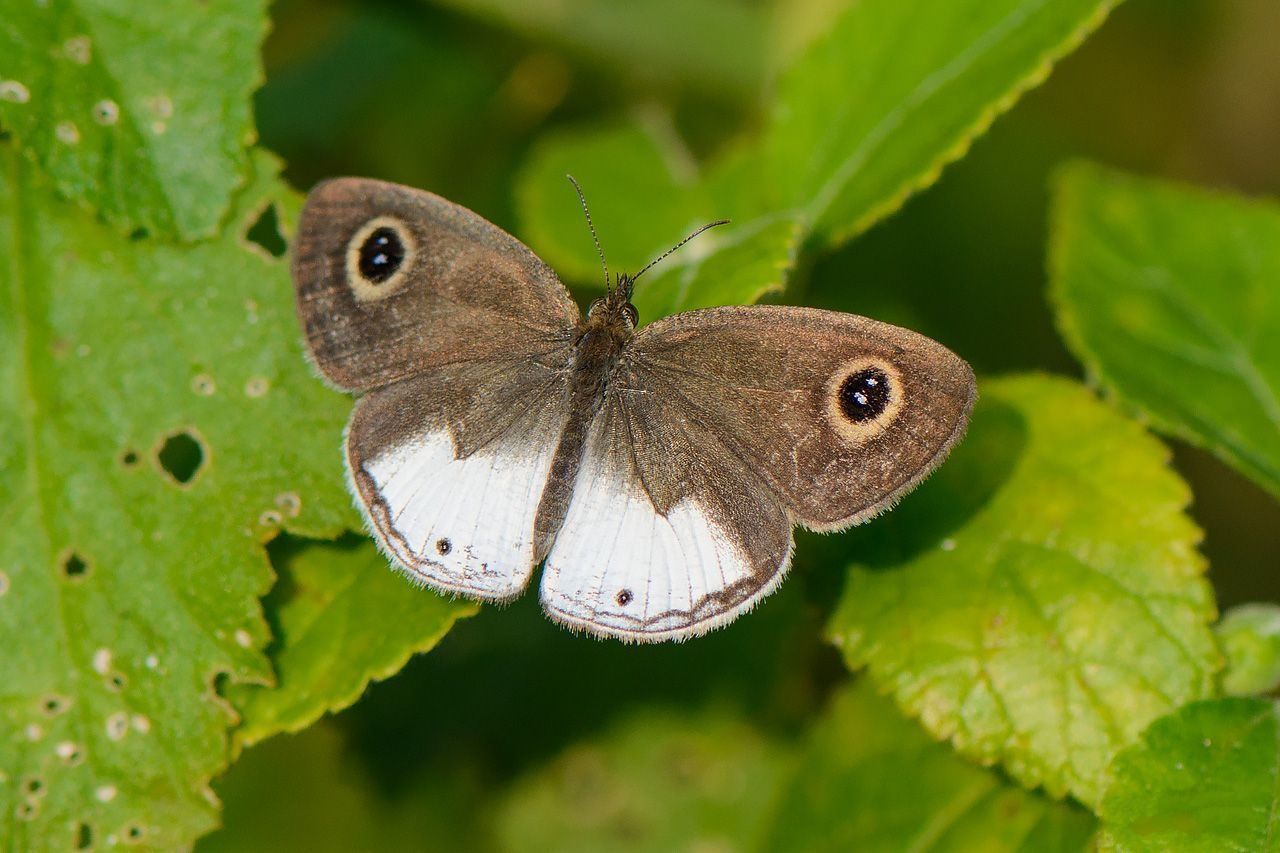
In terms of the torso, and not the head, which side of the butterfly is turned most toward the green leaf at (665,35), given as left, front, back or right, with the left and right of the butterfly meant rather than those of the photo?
front

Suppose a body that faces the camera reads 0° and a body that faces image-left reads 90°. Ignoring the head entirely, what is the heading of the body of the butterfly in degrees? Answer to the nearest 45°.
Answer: approximately 180°

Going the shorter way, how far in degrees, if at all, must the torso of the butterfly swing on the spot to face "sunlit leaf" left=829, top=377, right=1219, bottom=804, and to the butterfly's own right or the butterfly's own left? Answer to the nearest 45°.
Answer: approximately 90° to the butterfly's own right
